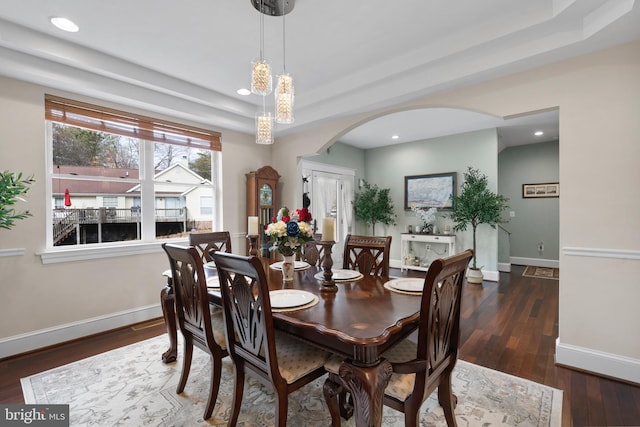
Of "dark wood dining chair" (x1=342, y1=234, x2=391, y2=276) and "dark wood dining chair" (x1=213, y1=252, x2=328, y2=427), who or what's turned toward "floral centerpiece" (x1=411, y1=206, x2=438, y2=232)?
"dark wood dining chair" (x1=213, y1=252, x2=328, y2=427)

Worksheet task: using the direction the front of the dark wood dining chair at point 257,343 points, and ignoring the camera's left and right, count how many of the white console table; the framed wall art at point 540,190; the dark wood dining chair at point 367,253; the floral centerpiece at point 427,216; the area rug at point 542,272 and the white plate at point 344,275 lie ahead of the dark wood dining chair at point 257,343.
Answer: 6

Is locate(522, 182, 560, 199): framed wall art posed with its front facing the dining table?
yes

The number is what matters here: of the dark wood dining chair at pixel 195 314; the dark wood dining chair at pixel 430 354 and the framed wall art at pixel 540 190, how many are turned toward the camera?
1

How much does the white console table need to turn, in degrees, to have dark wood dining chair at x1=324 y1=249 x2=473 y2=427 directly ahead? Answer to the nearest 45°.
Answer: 0° — it already faces it

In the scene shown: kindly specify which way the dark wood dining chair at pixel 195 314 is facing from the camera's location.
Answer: facing away from the viewer and to the right of the viewer

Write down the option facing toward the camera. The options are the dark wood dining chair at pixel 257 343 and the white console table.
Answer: the white console table

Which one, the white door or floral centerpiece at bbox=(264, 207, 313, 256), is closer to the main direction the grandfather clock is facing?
the floral centerpiece

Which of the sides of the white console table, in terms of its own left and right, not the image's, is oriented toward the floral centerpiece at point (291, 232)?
front

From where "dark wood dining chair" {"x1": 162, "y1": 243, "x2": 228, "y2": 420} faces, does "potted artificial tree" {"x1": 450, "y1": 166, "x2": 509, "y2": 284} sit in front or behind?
in front

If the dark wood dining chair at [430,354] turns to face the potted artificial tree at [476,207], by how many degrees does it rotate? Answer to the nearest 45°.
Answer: approximately 45° to its right

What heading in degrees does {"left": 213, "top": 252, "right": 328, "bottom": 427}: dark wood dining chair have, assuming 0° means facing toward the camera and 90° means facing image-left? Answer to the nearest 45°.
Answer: approximately 225°

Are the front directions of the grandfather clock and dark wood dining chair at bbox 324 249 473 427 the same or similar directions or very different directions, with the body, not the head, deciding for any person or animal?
very different directions

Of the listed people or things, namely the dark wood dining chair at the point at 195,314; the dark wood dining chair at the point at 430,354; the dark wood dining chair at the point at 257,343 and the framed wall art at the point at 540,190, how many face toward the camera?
1

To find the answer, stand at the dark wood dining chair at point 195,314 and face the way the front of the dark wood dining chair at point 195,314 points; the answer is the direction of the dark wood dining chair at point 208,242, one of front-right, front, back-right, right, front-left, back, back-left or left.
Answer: front-left

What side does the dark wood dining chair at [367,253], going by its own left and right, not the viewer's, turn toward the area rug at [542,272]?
back

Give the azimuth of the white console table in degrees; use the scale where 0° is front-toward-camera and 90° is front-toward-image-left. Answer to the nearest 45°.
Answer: approximately 0°

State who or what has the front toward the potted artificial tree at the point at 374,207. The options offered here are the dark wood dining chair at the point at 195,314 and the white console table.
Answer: the dark wood dining chair

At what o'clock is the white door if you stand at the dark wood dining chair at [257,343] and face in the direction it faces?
The white door is roughly at 11 o'clock from the dark wood dining chair.

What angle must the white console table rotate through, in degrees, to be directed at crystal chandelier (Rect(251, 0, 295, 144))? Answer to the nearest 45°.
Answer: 0° — it already faces it
